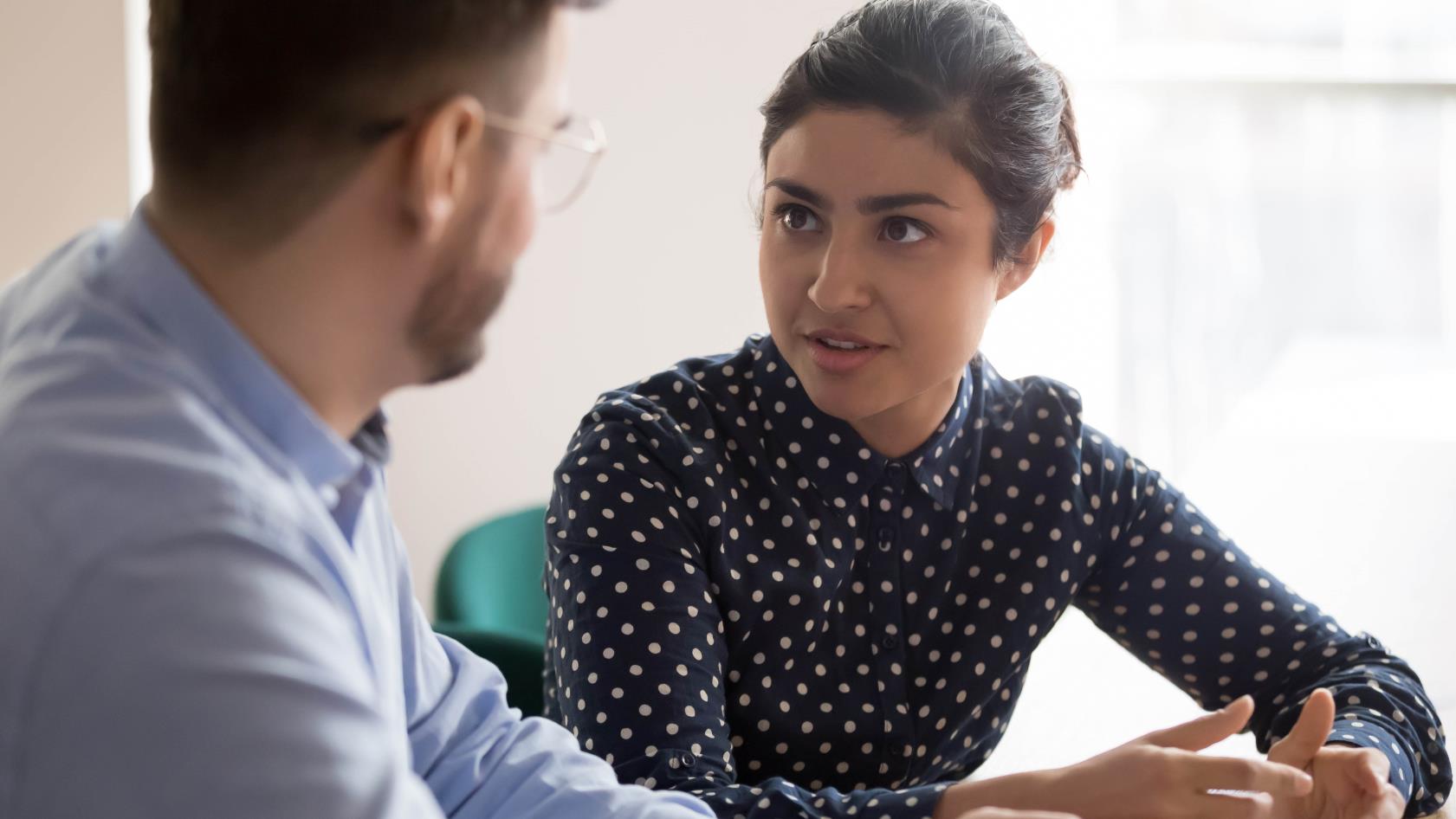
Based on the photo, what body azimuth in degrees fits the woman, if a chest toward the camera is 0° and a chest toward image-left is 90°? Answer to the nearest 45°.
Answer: approximately 0°

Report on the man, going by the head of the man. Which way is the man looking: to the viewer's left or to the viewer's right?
to the viewer's right

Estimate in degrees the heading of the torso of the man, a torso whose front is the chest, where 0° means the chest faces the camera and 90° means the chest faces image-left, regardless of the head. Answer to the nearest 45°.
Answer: approximately 270°

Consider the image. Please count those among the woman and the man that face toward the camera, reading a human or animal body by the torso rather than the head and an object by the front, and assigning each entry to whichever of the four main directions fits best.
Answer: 1
